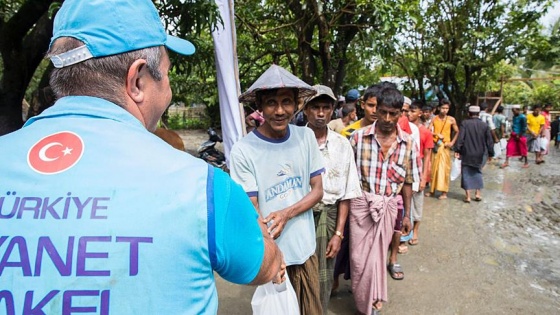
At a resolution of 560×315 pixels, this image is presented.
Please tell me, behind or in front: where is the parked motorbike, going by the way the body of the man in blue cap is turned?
in front

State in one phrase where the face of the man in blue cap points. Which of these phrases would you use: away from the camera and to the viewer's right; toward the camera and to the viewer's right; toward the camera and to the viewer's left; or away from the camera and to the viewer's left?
away from the camera and to the viewer's right

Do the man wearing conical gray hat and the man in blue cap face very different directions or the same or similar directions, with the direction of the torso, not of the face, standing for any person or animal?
very different directions

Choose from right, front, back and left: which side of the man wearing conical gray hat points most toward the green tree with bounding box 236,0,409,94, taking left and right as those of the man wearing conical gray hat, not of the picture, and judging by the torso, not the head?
back

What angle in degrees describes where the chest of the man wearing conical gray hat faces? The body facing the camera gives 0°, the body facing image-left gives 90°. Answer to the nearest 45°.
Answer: approximately 0°

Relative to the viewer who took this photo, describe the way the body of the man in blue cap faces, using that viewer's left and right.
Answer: facing away from the viewer and to the right of the viewer

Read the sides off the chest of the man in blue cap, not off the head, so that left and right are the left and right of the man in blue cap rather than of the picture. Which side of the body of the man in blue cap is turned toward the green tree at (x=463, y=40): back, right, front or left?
front

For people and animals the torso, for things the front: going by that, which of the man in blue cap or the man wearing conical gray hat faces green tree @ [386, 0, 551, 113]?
the man in blue cap

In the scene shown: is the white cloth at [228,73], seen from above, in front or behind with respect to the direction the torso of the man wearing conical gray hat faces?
behind
